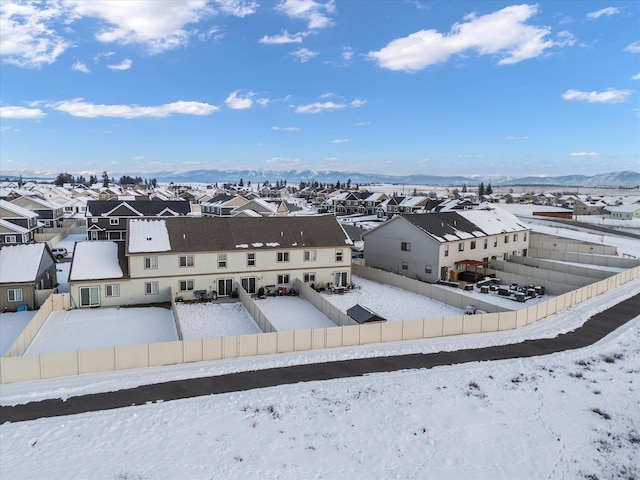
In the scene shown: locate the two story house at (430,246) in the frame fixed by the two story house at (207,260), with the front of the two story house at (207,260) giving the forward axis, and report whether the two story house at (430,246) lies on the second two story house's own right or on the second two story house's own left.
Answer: on the second two story house's own right

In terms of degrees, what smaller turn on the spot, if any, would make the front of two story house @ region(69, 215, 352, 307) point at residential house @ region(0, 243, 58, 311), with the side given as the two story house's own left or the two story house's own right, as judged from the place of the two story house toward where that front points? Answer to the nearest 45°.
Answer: approximately 90° to the two story house's own left

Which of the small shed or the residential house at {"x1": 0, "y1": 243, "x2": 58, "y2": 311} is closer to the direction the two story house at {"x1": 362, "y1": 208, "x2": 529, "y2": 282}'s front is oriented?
the residential house

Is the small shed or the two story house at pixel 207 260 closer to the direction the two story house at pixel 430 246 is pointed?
the two story house

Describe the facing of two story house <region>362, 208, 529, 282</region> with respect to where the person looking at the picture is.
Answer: facing away from the viewer and to the left of the viewer

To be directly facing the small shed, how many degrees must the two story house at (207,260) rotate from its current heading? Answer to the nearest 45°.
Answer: approximately 135° to its right

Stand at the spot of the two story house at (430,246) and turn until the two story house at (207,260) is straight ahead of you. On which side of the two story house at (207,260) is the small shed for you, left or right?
left

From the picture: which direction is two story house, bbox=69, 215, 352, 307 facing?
away from the camera

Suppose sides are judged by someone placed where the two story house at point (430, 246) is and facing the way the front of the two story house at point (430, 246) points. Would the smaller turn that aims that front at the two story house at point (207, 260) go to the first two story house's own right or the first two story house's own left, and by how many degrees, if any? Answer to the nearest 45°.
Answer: approximately 90° to the first two story house's own left

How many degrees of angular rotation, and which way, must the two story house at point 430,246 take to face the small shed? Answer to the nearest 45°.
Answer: approximately 135° to its left
